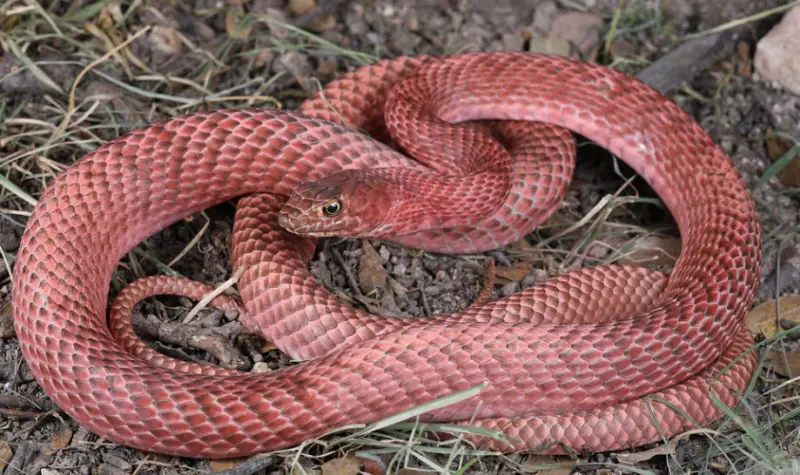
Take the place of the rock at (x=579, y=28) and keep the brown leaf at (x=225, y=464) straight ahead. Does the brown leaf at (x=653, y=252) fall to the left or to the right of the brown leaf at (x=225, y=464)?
left
